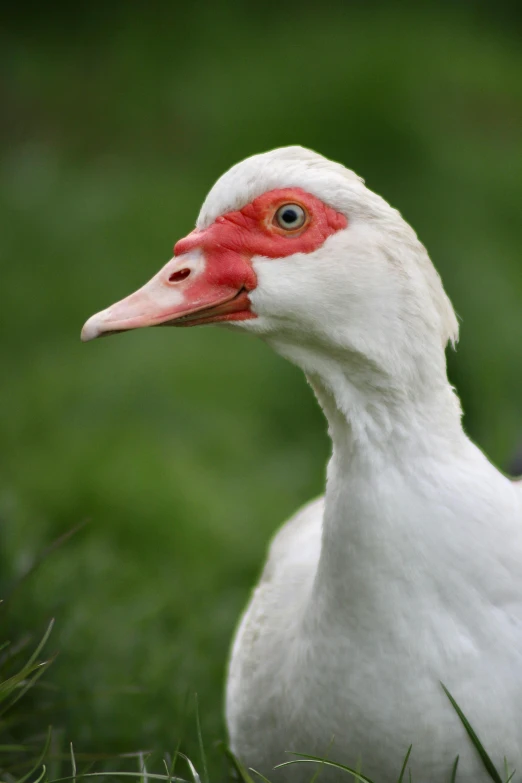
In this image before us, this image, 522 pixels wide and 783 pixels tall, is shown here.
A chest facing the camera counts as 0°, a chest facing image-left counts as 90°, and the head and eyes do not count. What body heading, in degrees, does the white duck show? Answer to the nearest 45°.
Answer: approximately 45°
